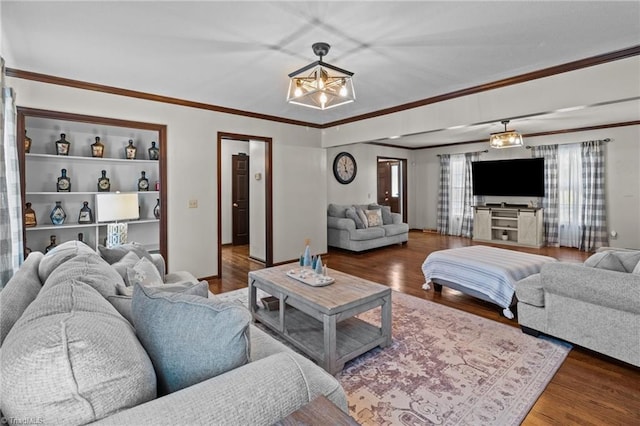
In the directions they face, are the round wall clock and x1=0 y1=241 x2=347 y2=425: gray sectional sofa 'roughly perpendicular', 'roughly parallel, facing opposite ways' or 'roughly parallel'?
roughly perpendicular

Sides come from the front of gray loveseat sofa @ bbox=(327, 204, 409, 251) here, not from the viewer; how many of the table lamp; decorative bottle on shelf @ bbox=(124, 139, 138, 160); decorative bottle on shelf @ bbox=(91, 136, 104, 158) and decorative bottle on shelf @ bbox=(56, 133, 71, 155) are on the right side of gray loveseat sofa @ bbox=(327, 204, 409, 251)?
4

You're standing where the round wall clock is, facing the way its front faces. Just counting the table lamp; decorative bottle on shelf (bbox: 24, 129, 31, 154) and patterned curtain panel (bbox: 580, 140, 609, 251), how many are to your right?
2

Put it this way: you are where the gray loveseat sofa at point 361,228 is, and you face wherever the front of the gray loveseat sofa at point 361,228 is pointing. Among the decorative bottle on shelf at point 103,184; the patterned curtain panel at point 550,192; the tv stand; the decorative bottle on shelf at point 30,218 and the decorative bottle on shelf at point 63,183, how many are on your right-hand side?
3

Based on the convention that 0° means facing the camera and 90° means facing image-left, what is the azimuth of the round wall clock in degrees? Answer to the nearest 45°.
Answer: approximately 315°

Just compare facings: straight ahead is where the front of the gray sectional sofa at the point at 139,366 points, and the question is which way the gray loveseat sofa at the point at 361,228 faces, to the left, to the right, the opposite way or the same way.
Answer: to the right

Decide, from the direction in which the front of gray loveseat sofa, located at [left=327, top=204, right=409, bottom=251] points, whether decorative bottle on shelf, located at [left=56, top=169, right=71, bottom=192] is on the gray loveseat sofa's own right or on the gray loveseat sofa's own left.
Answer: on the gray loveseat sofa's own right

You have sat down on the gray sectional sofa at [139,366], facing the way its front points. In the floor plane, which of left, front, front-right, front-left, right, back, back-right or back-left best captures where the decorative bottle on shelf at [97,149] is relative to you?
left

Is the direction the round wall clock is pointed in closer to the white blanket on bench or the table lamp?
the white blanket on bench

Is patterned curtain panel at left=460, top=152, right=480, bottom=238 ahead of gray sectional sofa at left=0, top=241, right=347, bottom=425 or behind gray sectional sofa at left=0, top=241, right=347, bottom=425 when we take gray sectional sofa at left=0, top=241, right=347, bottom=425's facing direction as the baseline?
ahead

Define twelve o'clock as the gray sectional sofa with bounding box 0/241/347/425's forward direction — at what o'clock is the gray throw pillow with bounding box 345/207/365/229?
The gray throw pillow is roughly at 10 o'clock from the gray sectional sofa.

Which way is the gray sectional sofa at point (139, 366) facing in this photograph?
to the viewer's right

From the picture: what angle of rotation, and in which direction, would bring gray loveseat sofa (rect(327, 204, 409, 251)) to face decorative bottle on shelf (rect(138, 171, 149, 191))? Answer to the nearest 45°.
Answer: approximately 90° to its right

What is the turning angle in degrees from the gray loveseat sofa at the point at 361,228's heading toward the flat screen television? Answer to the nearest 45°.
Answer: approximately 45° to its left

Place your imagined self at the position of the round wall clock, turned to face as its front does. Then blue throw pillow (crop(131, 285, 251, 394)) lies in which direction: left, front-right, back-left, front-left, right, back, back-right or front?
front-right

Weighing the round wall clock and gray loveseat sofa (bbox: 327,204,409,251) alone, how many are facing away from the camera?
0
